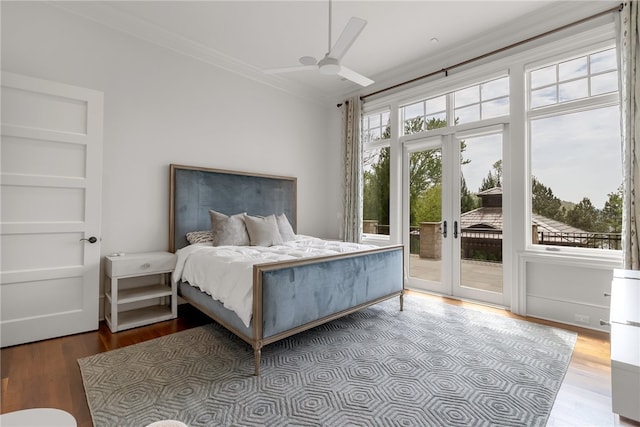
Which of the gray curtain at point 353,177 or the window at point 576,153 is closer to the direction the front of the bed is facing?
the window

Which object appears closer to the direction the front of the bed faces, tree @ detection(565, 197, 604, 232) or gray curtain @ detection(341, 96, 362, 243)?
the tree

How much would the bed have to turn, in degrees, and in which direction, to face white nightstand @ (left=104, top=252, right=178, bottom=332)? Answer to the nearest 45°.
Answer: approximately 135° to its right

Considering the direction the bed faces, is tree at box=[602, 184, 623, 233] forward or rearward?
forward

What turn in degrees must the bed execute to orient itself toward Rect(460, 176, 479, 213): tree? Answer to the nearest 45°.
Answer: approximately 45° to its left

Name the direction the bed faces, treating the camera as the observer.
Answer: facing the viewer and to the right of the viewer

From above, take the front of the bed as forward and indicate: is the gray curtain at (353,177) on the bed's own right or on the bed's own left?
on the bed's own left

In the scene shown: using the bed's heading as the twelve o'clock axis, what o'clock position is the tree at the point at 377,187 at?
The tree is roughly at 9 o'clock from the bed.

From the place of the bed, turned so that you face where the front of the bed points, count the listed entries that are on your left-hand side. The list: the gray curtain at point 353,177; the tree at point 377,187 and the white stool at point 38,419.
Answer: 2

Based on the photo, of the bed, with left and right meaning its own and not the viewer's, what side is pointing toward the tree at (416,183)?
left
